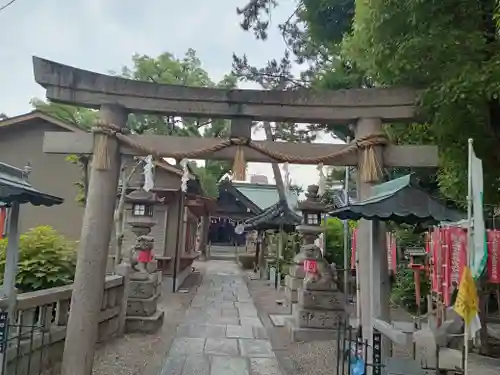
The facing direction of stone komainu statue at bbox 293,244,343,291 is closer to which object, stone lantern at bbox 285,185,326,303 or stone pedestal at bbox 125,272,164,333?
the stone pedestal

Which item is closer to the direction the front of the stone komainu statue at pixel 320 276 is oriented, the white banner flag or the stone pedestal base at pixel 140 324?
the stone pedestal base

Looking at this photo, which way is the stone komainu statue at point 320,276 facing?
to the viewer's left

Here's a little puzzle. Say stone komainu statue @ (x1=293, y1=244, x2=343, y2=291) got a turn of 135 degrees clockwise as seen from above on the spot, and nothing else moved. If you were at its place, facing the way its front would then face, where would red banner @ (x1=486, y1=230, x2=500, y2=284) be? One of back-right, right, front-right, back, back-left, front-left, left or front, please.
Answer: right

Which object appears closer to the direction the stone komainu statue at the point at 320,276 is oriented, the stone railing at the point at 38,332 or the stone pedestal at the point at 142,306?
the stone pedestal

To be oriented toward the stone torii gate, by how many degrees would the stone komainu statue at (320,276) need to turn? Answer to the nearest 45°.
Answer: approximately 45° to its left

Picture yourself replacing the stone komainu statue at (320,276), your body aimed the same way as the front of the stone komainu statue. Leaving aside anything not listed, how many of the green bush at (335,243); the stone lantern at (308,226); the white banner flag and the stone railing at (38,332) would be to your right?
2

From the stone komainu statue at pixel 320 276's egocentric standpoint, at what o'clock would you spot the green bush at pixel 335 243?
The green bush is roughly at 3 o'clock from the stone komainu statue.

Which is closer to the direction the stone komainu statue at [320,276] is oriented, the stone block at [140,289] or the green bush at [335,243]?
the stone block

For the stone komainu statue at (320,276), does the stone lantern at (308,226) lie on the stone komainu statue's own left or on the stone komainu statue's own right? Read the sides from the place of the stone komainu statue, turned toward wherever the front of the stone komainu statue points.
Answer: on the stone komainu statue's own right
